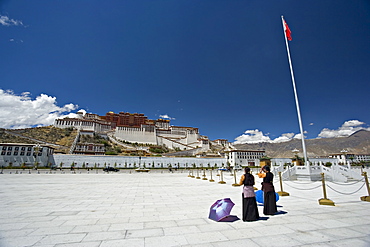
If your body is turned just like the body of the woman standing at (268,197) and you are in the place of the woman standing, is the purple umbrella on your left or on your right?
on your left

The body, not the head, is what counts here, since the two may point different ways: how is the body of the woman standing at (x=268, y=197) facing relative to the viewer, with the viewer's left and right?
facing away from the viewer and to the left of the viewer

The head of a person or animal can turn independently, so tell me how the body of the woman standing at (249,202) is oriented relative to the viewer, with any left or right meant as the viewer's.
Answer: facing away from the viewer and to the left of the viewer

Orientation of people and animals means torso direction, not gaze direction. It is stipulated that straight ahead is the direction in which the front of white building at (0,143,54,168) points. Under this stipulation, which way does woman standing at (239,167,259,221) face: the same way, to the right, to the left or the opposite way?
the opposite way

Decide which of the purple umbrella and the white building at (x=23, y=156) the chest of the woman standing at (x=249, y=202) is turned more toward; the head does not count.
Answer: the white building

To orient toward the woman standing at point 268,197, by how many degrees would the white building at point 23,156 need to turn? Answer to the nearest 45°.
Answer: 0° — it already faces them

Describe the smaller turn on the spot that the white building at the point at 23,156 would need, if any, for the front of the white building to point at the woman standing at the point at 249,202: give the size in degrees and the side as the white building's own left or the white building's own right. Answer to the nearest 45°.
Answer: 0° — it already faces them
